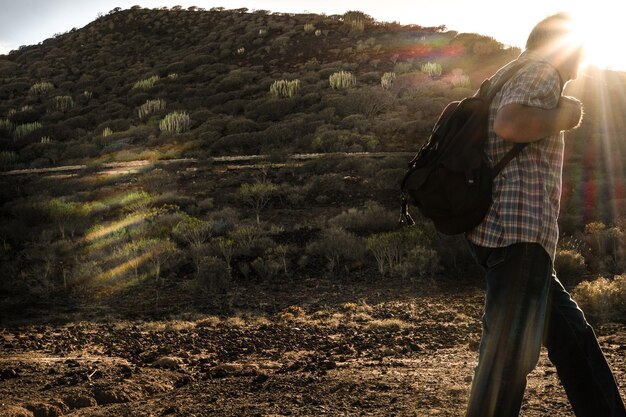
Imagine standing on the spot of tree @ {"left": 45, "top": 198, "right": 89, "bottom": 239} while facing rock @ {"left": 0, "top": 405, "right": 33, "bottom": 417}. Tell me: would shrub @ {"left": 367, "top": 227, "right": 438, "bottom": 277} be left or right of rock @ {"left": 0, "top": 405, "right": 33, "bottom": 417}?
left

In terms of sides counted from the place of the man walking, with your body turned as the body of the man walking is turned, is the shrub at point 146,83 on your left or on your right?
on your left

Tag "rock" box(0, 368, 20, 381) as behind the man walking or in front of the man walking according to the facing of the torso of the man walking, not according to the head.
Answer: behind

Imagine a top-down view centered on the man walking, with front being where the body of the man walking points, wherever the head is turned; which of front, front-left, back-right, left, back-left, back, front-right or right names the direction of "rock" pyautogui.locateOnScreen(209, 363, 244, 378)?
back-left

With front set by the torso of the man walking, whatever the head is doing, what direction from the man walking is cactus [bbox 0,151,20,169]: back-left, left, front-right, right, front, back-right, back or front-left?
back-left

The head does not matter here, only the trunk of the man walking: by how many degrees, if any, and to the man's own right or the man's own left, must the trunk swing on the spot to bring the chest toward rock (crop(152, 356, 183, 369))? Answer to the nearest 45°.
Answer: approximately 135° to the man's own left

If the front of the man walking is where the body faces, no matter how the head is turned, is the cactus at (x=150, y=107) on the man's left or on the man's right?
on the man's left

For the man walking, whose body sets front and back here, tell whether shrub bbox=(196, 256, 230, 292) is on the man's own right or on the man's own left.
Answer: on the man's own left

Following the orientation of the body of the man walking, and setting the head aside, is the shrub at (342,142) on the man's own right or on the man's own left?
on the man's own left

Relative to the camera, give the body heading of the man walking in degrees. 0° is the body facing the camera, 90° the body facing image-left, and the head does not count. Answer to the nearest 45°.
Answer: approximately 270°
